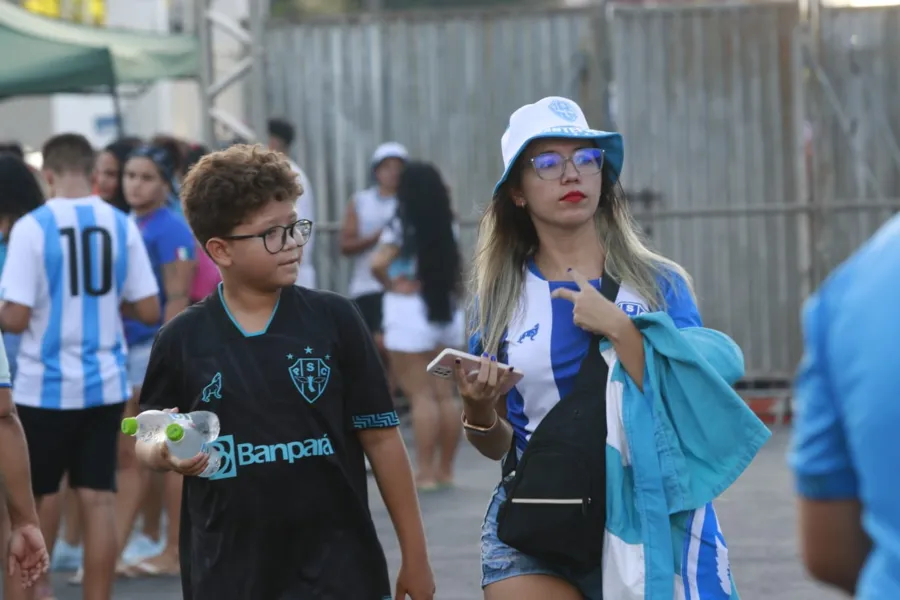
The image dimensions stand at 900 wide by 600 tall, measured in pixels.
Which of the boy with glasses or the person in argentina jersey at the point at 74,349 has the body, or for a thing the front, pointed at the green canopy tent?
the person in argentina jersey

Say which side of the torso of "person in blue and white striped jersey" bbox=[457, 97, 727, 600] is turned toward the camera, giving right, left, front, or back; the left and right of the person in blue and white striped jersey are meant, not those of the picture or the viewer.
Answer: front

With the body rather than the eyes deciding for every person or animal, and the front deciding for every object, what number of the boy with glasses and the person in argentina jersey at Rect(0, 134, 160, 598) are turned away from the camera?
1

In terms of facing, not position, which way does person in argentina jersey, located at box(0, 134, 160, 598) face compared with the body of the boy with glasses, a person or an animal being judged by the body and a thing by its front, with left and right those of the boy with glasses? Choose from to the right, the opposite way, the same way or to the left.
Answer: the opposite way

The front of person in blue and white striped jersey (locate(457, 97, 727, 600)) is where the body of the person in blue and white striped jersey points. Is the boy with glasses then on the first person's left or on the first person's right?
on the first person's right

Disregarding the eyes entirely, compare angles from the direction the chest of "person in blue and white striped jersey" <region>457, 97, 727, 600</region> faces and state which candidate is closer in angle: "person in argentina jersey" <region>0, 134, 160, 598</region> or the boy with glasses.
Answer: the boy with glasses

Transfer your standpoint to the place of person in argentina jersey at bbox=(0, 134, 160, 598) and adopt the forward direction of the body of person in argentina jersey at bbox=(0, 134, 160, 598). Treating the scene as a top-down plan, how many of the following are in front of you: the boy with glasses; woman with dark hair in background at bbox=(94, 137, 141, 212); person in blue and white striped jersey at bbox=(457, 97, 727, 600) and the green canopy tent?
2

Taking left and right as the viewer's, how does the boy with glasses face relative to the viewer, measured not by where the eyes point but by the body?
facing the viewer

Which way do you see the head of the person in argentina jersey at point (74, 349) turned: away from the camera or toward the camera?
away from the camera

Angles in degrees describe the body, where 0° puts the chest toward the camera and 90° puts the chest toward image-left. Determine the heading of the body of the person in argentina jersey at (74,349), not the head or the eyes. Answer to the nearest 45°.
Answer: approximately 180°

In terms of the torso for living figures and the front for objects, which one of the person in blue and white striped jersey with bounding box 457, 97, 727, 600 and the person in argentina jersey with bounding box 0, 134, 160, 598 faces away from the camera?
the person in argentina jersey with bounding box 0, 134, 160, 598

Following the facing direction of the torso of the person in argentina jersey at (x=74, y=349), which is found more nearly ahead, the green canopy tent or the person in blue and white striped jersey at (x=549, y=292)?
the green canopy tent

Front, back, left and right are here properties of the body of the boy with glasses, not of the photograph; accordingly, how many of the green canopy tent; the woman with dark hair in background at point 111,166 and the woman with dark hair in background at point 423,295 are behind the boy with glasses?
3

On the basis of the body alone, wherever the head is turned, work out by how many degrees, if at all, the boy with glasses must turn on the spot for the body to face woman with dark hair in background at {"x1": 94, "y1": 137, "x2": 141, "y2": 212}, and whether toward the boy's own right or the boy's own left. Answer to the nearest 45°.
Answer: approximately 180°

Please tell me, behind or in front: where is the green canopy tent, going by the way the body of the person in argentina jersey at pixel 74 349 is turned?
in front

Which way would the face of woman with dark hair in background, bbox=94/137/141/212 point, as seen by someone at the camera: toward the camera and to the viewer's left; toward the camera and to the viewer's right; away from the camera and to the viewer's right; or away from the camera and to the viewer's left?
toward the camera and to the viewer's left

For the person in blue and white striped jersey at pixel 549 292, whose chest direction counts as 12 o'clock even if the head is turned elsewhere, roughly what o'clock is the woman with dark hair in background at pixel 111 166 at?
The woman with dark hair in background is roughly at 5 o'clock from the person in blue and white striped jersey.
